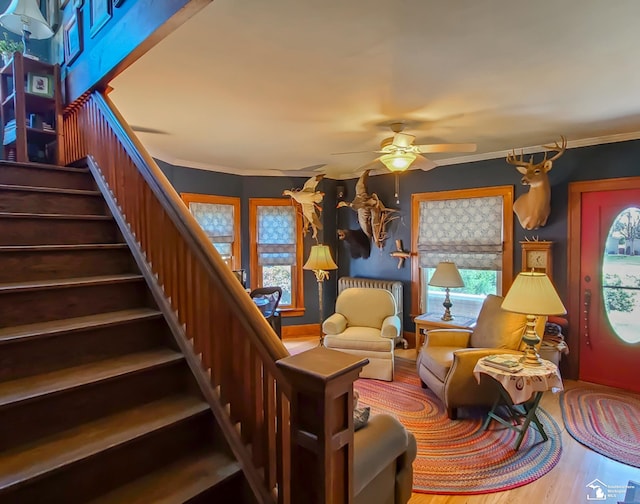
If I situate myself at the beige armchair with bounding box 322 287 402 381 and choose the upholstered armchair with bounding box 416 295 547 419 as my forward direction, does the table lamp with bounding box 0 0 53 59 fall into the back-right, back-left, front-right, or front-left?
back-right

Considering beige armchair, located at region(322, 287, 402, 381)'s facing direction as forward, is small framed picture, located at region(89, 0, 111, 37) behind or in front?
in front

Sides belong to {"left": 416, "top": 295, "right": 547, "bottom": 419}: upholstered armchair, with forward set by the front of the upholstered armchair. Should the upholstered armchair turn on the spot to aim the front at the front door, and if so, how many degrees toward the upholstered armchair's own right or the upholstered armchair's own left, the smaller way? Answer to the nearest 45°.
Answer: approximately 180°

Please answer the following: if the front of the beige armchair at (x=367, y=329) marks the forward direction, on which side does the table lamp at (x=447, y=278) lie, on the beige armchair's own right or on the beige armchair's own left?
on the beige armchair's own left

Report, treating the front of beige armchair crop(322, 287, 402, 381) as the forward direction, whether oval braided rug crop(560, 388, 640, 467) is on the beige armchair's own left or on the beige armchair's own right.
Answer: on the beige armchair's own left

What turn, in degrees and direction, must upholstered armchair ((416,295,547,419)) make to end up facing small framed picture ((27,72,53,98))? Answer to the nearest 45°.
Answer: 0° — it already faces it

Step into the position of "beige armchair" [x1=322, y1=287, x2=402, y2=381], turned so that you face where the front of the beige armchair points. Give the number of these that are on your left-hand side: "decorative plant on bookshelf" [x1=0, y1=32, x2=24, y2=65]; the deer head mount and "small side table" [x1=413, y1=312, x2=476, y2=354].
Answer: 2

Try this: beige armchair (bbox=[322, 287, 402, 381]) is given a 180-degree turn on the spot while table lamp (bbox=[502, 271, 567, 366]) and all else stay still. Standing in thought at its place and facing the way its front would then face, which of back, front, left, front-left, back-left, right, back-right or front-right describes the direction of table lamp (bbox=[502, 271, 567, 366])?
back-right

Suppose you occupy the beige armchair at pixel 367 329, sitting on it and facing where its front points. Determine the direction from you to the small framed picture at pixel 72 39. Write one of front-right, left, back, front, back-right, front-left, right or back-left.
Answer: front-right

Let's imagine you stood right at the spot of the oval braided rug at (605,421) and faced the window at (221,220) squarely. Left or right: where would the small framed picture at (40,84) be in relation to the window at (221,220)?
left

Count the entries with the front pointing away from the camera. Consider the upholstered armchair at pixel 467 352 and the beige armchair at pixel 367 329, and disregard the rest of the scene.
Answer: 0

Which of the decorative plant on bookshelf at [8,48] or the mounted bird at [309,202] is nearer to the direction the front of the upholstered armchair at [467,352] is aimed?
the decorative plant on bookshelf

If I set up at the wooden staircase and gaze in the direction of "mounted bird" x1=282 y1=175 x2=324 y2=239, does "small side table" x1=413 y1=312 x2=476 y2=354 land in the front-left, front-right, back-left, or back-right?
front-right

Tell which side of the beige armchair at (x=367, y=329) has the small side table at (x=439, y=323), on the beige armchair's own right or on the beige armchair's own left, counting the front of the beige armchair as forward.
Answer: on the beige armchair's own left

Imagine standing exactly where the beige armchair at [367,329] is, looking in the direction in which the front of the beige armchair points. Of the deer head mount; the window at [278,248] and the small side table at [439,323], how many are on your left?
2

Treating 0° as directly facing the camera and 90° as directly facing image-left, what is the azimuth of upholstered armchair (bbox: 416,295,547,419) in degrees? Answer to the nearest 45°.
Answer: approximately 45°

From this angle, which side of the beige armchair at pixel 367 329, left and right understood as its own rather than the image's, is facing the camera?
front
